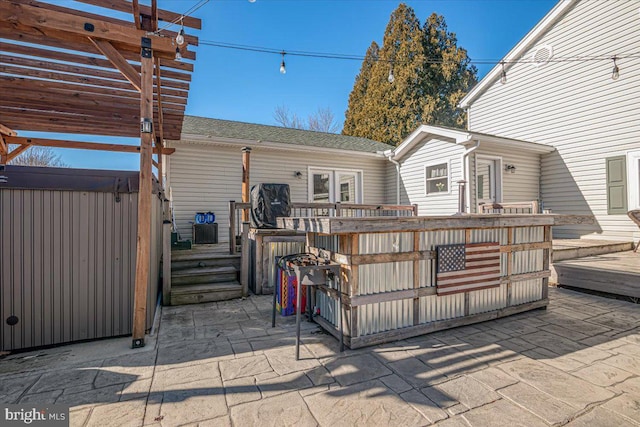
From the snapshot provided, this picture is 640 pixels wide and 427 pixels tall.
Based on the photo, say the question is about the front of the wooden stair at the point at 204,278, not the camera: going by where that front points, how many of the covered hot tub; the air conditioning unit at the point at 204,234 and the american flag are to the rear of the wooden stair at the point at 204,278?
1

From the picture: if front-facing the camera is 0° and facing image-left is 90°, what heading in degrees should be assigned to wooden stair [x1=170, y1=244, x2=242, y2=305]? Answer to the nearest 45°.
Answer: approximately 0°

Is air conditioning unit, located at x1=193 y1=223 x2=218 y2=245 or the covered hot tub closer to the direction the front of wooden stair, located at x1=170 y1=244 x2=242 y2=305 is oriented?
the covered hot tub

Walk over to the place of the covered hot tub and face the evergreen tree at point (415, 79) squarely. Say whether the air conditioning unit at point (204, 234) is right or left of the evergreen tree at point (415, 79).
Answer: left

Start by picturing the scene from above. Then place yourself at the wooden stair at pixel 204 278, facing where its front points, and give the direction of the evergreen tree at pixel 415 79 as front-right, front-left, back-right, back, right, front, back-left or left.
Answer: back-left

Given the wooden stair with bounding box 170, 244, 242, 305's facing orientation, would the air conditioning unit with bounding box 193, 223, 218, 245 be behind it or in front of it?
behind

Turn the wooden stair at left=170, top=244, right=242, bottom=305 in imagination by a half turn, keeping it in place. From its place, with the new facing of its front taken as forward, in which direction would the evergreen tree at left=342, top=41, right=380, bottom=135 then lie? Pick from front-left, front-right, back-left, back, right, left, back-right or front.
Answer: front-right

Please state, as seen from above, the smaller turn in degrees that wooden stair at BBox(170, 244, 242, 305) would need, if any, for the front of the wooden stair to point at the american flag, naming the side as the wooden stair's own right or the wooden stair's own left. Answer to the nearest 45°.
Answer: approximately 45° to the wooden stair's own left

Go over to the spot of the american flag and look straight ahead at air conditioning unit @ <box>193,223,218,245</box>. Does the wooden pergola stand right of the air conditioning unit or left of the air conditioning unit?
left
